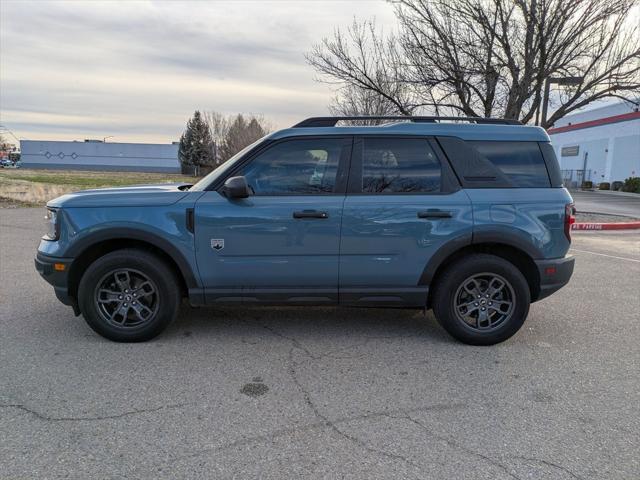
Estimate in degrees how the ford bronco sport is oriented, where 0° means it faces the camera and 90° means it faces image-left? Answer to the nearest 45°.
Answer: approximately 90°

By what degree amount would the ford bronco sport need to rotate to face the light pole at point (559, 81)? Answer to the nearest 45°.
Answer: approximately 135° to its right

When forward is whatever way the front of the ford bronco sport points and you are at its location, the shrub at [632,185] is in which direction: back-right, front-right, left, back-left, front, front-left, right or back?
back-right

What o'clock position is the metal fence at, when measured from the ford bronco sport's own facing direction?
The metal fence is roughly at 4 o'clock from the ford bronco sport.

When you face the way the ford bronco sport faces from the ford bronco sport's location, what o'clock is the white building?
The white building is roughly at 4 o'clock from the ford bronco sport.
